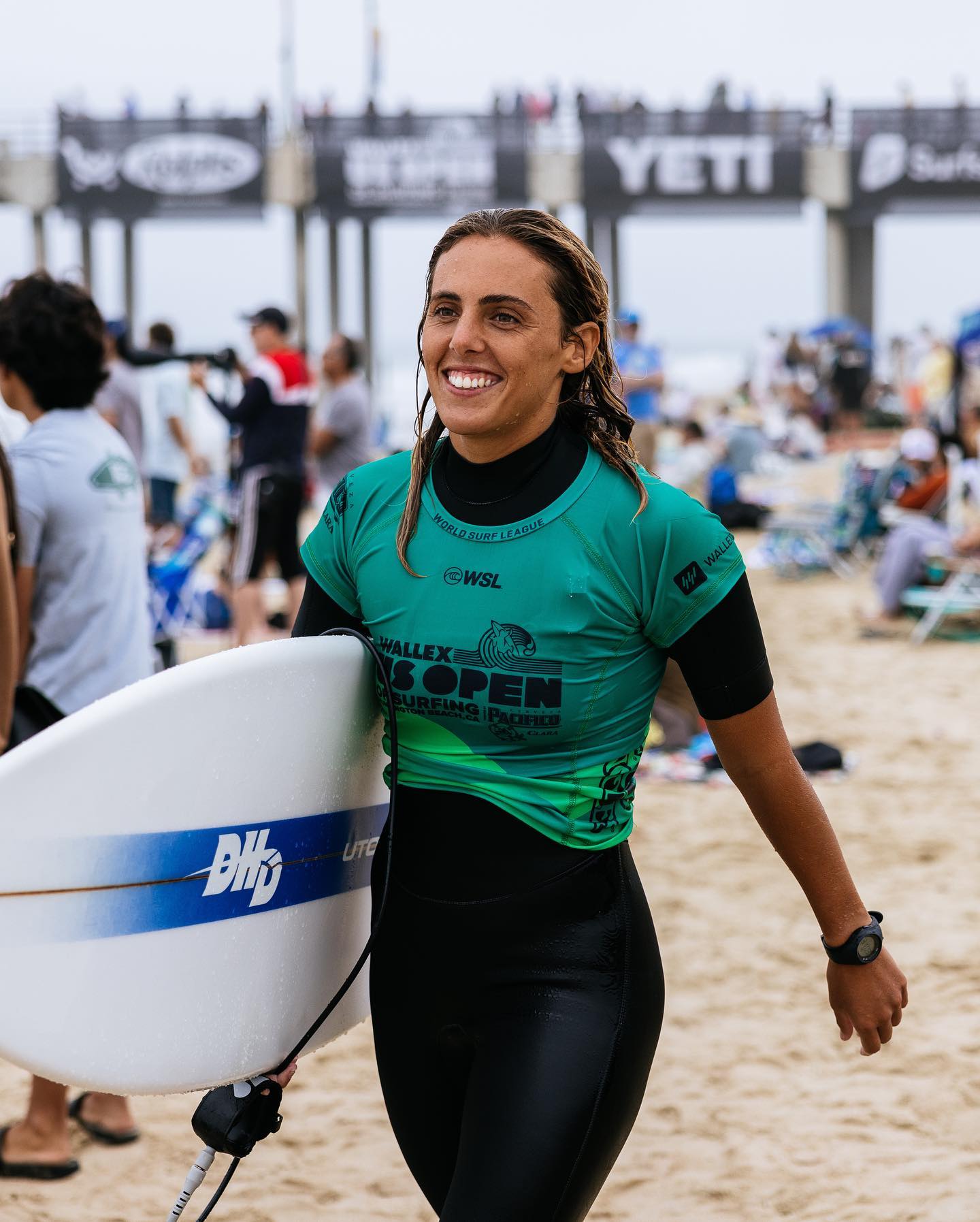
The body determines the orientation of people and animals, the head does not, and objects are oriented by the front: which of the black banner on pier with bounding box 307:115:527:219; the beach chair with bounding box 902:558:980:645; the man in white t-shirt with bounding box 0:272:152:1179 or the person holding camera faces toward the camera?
the black banner on pier

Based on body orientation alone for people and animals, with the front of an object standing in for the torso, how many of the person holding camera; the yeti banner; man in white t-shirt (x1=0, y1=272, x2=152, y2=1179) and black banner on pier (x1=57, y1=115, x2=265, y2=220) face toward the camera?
2

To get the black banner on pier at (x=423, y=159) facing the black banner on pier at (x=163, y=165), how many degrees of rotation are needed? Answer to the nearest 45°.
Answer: approximately 90° to its right

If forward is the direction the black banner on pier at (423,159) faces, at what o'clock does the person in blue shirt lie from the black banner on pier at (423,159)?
The person in blue shirt is roughly at 12 o'clock from the black banner on pier.

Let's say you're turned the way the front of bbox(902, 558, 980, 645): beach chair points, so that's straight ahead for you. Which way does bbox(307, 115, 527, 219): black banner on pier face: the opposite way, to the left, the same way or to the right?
to the left

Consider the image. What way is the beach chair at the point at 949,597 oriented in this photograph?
to the viewer's left

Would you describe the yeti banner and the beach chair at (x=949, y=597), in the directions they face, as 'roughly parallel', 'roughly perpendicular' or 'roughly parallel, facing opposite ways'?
roughly perpendicular

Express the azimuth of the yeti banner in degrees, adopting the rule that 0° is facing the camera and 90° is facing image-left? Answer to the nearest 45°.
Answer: approximately 0°

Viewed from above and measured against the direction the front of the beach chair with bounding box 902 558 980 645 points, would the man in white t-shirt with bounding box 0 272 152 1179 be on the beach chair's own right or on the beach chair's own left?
on the beach chair's own left
